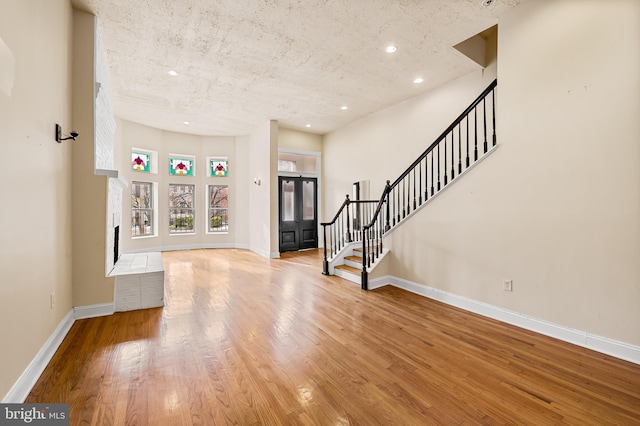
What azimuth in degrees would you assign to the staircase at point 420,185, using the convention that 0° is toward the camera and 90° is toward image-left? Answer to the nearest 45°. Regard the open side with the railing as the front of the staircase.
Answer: approximately 45°

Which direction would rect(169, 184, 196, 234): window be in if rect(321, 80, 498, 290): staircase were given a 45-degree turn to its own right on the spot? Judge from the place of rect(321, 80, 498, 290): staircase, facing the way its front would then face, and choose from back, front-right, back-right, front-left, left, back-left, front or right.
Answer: front

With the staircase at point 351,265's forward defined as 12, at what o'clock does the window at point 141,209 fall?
The window is roughly at 2 o'clock from the staircase.

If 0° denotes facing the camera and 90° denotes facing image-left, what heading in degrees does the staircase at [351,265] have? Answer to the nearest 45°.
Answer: approximately 45°

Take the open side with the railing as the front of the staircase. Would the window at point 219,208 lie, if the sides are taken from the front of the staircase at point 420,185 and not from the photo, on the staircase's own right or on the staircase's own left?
on the staircase's own right

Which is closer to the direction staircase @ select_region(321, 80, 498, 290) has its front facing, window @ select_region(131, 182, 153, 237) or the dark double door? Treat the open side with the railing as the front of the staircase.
the window

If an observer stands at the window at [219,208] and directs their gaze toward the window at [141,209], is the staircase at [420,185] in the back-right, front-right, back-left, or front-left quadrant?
back-left

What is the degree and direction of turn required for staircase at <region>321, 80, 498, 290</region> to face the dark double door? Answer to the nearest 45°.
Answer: approximately 90° to its right

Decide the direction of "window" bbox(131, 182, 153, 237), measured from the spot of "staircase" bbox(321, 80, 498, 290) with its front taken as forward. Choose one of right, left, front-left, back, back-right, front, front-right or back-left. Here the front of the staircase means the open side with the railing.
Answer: front-right
